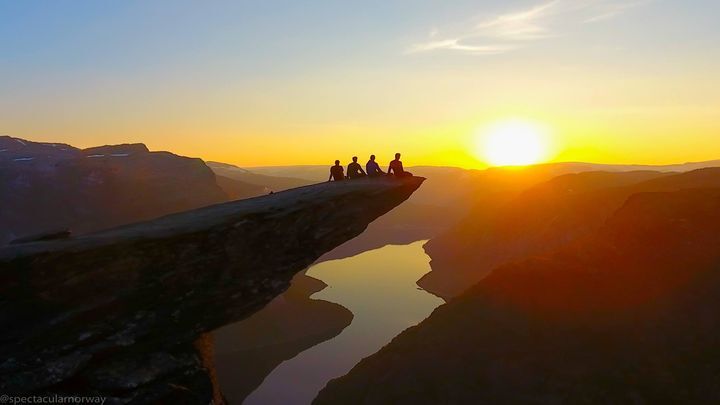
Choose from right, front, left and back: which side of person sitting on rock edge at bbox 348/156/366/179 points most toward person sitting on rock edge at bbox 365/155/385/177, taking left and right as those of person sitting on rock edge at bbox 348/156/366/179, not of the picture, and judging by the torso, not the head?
right

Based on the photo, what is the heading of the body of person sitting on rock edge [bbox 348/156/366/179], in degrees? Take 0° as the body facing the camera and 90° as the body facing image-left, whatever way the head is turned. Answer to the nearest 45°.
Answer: approximately 225°

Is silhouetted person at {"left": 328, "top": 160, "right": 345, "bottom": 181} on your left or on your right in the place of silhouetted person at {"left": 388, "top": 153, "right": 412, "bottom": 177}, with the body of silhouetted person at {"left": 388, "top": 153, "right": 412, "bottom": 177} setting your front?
on your left

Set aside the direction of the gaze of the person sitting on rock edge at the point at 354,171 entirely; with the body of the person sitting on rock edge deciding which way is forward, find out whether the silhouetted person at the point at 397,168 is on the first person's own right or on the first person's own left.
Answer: on the first person's own right

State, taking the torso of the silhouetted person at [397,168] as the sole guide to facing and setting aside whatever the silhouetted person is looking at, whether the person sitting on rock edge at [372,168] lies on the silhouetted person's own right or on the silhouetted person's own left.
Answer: on the silhouetted person's own left

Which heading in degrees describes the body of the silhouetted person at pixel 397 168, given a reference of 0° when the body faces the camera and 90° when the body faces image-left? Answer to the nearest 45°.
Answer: approximately 225°

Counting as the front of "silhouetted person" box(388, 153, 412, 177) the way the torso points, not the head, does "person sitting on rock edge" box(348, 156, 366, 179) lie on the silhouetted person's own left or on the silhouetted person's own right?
on the silhouetted person's own left
